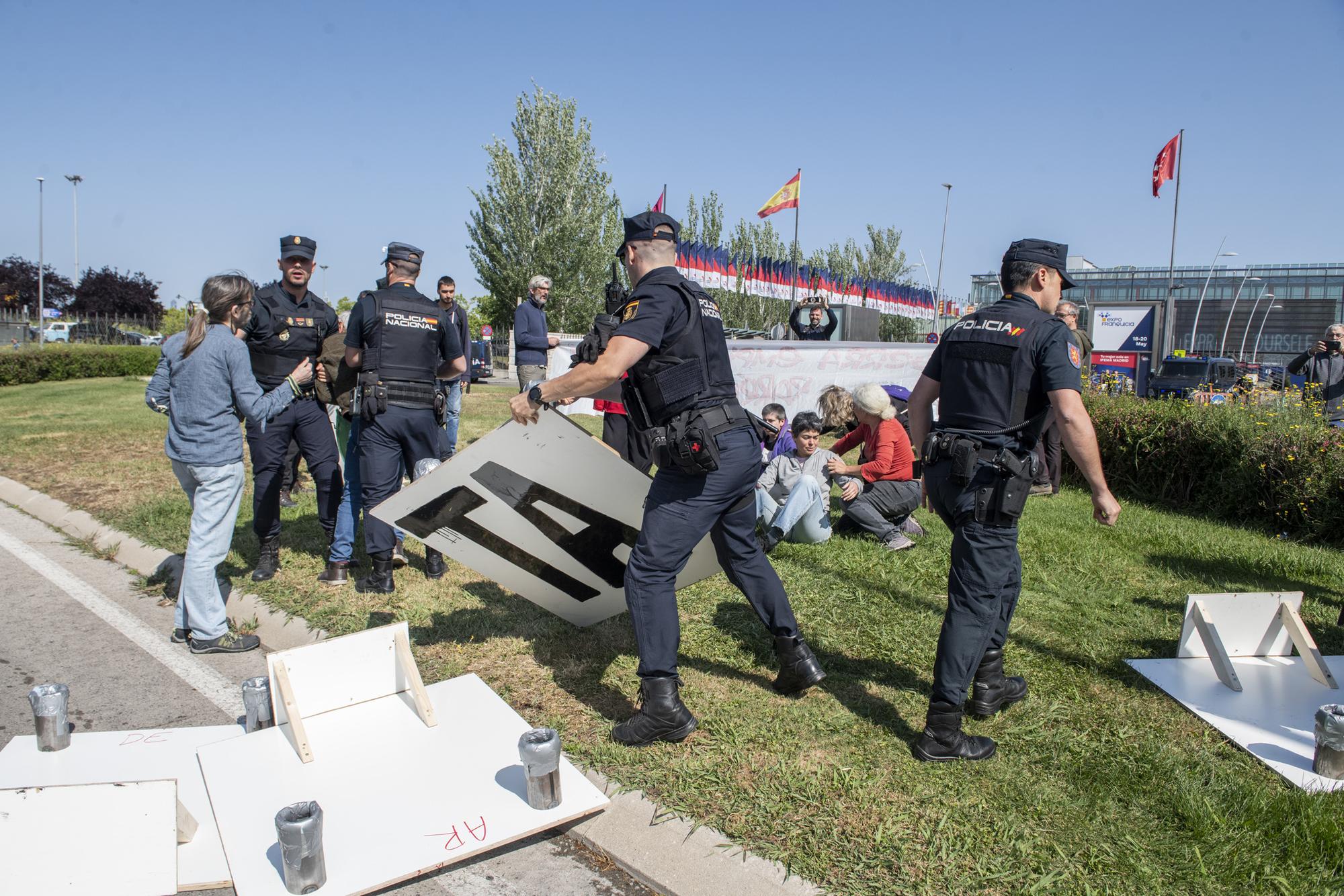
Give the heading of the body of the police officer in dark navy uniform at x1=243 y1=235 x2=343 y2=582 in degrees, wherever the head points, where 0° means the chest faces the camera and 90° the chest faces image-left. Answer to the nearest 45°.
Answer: approximately 0°

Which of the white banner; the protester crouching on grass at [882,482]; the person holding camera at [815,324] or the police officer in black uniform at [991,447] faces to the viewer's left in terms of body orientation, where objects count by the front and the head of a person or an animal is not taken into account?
the protester crouching on grass

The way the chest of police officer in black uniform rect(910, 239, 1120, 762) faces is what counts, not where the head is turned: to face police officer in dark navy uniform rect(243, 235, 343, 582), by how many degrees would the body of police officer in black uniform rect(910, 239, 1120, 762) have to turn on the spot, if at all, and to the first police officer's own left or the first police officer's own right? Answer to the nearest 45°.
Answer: approximately 135° to the first police officer's own left

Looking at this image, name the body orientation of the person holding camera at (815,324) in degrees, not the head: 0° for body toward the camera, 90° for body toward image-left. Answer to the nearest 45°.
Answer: approximately 0°

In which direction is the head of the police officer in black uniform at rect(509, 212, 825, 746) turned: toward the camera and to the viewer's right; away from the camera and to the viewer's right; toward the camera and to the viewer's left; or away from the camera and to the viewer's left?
away from the camera and to the viewer's left

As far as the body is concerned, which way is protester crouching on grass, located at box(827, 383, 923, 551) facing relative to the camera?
to the viewer's left

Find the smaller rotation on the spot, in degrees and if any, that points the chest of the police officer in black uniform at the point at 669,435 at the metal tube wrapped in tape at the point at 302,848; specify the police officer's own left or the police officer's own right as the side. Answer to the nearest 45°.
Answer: approximately 90° to the police officer's own left

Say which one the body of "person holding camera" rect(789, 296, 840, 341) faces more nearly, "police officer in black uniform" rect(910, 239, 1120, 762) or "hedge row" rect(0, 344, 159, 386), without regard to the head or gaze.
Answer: the police officer in black uniform
